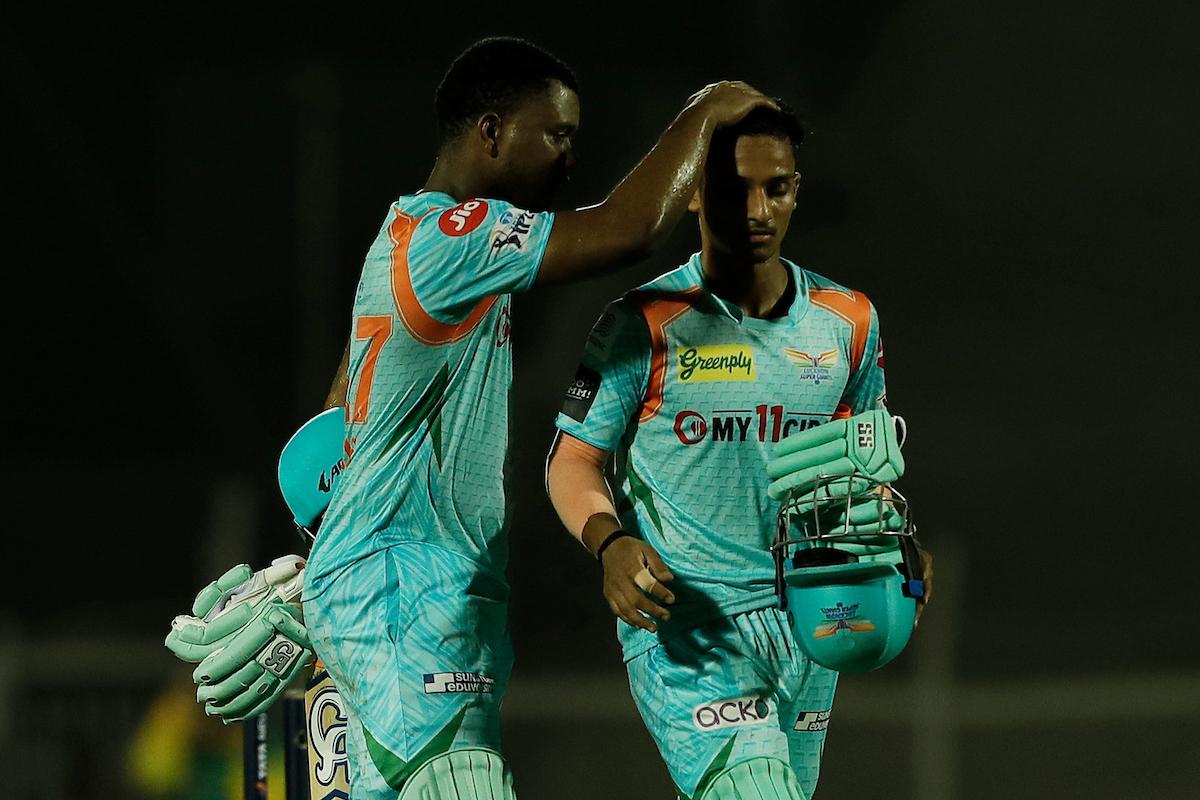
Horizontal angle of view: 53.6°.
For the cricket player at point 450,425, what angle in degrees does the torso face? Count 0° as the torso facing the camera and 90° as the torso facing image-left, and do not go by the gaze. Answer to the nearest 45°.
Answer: approximately 270°

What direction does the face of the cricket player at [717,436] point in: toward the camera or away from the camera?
toward the camera
